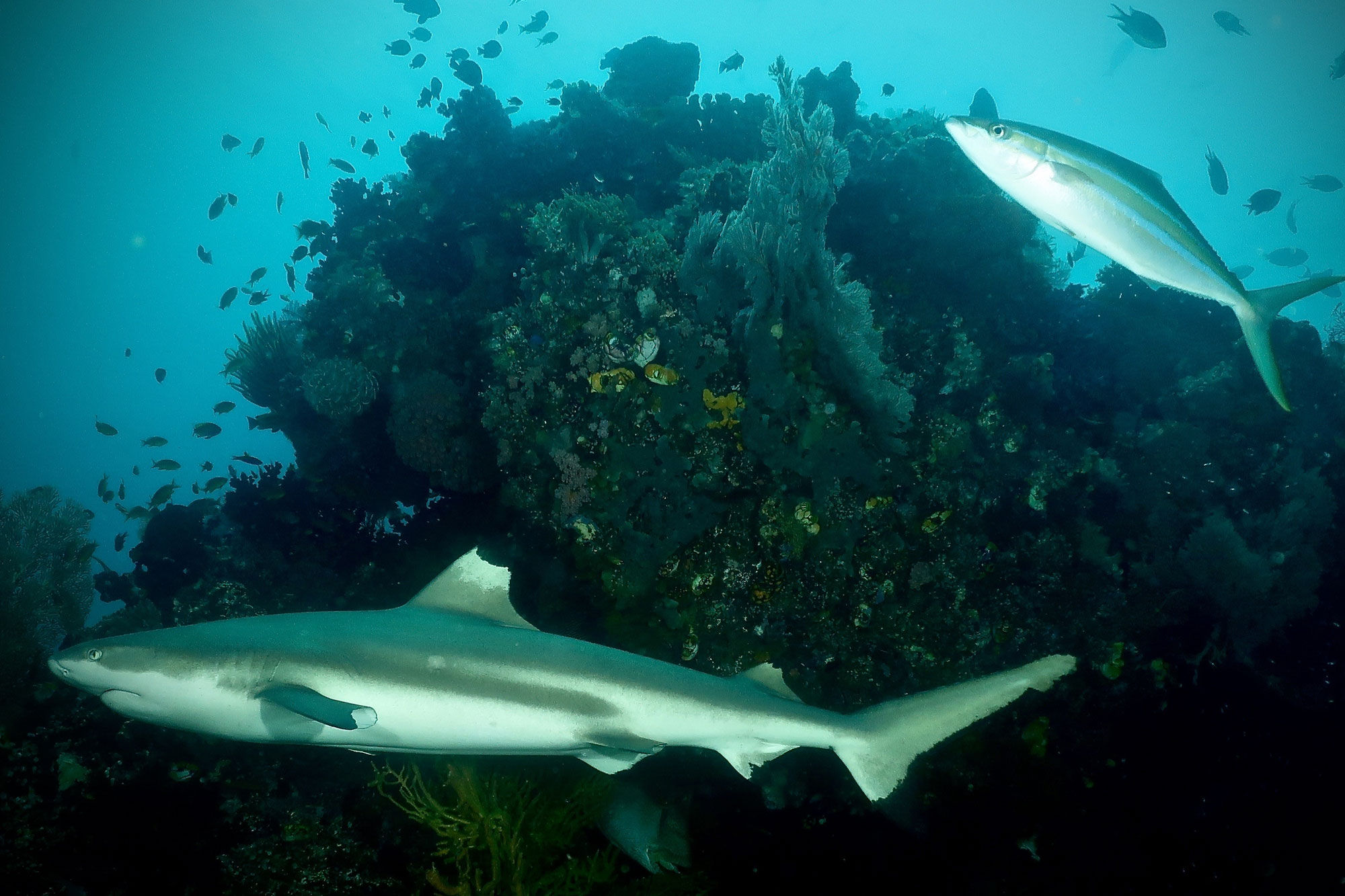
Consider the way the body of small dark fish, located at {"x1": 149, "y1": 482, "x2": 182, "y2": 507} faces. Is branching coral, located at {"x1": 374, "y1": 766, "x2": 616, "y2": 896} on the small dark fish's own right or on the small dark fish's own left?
on the small dark fish's own left

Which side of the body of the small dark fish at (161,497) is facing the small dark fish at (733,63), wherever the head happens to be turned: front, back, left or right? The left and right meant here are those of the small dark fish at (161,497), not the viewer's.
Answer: back

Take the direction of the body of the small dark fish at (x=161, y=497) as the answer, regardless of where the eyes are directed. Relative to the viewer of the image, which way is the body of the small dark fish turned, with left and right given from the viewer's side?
facing to the left of the viewer

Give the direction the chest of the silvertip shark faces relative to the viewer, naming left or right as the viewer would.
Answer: facing to the left of the viewer
